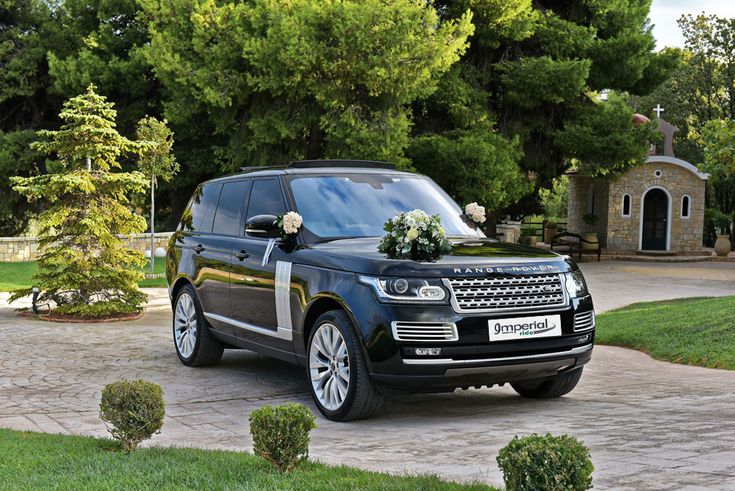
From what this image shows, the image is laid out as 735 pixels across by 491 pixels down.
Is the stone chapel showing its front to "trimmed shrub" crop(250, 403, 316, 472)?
yes

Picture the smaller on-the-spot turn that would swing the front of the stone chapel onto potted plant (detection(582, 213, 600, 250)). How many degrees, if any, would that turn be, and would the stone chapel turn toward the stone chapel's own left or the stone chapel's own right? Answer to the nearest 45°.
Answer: approximately 90° to the stone chapel's own right

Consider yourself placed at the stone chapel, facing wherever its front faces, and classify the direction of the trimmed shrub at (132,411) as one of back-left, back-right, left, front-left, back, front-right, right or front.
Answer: front

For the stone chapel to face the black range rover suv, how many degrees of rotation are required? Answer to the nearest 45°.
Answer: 0° — it already faces it

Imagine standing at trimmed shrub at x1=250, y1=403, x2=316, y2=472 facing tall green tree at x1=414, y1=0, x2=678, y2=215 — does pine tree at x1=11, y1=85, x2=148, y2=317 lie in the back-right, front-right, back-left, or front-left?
front-left

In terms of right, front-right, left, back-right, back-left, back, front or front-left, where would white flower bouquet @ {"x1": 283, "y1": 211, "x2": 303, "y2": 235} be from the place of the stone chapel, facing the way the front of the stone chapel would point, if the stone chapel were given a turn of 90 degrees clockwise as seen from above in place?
left

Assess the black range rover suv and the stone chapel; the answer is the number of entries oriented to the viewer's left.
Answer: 0

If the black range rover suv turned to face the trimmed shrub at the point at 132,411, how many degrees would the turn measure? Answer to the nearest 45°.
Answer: approximately 90° to its right

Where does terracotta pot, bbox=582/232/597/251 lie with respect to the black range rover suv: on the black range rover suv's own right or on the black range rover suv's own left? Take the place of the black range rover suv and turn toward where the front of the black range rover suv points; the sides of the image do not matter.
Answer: on the black range rover suv's own left

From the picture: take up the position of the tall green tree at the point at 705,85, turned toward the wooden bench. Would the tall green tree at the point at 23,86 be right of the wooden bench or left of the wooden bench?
right

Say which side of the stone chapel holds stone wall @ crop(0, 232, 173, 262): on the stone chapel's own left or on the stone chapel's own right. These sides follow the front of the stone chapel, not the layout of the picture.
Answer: on the stone chapel's own right

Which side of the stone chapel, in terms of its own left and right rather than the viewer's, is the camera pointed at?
front

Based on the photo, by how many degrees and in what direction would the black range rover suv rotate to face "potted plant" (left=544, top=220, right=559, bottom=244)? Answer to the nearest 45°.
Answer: approximately 135° to its left

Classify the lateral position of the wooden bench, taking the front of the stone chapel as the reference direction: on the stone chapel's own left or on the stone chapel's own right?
on the stone chapel's own right

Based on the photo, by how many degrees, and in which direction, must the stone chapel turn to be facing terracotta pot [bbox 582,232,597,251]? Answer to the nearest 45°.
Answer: approximately 45° to its right

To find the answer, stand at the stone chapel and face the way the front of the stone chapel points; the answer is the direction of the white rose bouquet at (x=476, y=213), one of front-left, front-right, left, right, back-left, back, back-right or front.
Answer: front

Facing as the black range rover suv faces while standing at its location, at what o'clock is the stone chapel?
The stone chapel is roughly at 8 o'clock from the black range rover suv.

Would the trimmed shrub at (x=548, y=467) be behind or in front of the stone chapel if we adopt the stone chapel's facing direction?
in front
